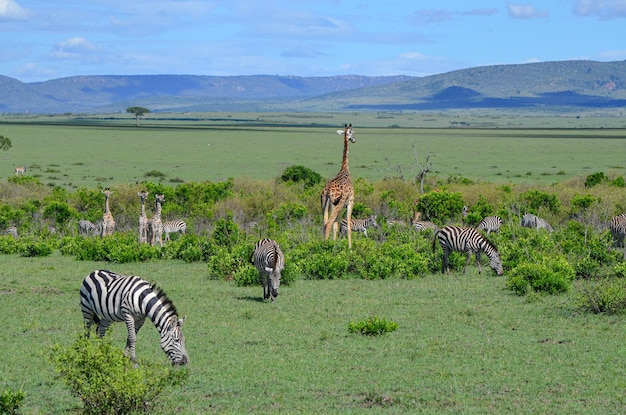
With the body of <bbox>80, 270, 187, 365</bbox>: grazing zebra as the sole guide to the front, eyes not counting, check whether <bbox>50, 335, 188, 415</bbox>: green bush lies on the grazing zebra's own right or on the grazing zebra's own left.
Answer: on the grazing zebra's own right

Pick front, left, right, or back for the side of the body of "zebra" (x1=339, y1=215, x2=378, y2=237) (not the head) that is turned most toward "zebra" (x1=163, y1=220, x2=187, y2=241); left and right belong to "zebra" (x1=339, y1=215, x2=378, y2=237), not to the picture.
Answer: back

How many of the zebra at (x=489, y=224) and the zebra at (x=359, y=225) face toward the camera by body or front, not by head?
0

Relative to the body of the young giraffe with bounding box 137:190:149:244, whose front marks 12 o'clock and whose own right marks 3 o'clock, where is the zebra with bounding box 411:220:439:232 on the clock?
The zebra is roughly at 9 o'clock from the young giraffe.

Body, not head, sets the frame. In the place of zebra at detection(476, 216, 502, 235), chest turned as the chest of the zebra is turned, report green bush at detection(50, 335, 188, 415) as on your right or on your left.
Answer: on your left

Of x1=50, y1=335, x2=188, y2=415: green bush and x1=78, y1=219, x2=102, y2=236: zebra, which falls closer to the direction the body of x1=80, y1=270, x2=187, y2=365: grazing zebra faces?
the green bush

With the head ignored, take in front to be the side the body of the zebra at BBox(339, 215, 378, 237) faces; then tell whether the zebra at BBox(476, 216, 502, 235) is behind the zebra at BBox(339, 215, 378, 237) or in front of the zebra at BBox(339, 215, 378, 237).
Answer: in front

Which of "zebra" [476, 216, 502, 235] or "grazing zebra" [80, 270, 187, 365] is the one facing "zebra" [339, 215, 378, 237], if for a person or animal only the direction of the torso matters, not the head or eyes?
"zebra" [476, 216, 502, 235]

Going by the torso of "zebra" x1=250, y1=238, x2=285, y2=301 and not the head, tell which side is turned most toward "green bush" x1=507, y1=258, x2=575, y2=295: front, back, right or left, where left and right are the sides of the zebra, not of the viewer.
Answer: left

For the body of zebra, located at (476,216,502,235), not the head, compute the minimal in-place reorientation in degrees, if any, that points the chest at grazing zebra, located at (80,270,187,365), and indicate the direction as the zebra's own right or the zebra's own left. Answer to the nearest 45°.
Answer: approximately 90° to the zebra's own left
